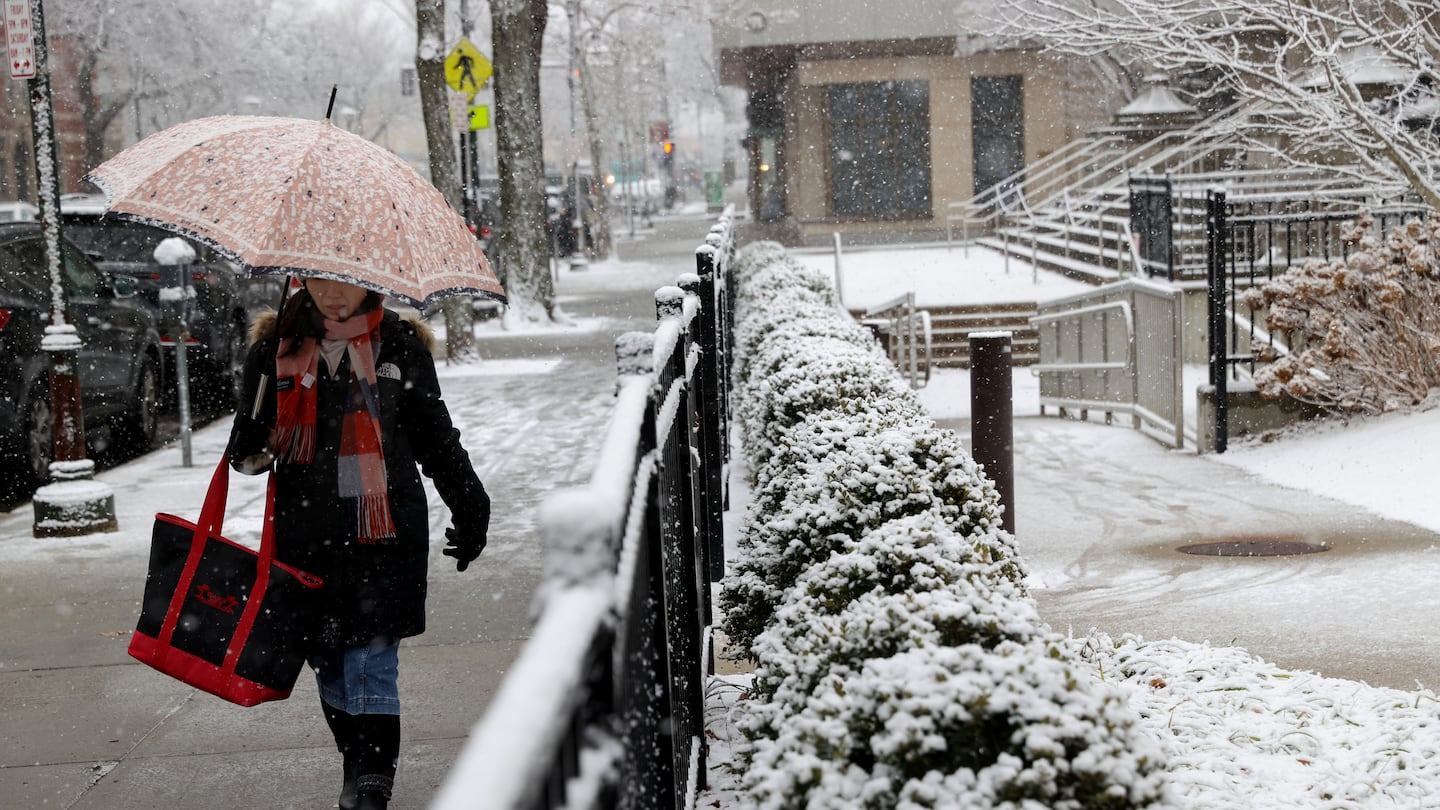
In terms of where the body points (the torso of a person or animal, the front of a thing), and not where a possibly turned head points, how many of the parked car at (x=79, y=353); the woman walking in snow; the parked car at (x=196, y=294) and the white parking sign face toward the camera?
2

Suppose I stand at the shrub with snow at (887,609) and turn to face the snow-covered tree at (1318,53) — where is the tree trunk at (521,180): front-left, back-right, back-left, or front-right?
front-left

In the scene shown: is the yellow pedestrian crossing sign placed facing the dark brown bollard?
yes

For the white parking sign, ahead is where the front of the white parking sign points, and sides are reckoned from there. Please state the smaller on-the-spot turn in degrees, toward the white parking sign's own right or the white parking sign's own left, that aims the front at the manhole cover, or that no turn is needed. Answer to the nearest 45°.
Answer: approximately 45° to the white parking sign's own left

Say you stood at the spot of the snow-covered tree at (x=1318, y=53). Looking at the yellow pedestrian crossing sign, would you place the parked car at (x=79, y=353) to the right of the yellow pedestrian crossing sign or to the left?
left

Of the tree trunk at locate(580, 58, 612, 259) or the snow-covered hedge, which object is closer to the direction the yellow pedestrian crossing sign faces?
the snow-covered hedge

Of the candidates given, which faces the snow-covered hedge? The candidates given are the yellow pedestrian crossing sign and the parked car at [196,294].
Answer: the yellow pedestrian crossing sign

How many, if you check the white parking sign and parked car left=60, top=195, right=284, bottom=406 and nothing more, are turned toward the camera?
1

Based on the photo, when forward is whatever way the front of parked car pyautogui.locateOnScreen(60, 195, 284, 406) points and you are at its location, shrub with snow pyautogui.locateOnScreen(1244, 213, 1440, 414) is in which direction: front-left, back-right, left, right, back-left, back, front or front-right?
right

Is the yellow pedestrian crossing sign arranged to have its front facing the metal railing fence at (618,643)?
yes

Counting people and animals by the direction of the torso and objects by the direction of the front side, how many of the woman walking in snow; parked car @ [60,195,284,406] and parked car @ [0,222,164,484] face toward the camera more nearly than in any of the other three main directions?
1

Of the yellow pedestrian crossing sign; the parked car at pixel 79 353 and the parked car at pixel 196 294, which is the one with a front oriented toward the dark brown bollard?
the yellow pedestrian crossing sign

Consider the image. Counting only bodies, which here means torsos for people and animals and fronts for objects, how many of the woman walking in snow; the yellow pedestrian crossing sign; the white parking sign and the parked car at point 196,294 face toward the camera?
3

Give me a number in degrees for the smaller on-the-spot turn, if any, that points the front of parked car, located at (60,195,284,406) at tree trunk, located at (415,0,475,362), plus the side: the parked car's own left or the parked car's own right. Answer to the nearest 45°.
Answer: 0° — it already faces it

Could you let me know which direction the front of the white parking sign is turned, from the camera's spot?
facing the viewer

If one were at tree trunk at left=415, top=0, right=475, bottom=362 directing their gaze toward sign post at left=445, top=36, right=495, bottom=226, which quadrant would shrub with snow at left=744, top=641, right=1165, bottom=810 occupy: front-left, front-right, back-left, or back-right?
back-right

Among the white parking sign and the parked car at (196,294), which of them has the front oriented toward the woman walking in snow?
the white parking sign

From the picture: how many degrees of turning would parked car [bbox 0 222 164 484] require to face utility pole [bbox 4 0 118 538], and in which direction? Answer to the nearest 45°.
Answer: approximately 135° to its right

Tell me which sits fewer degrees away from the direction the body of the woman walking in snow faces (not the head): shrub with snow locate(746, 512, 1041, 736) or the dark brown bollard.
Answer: the shrub with snow

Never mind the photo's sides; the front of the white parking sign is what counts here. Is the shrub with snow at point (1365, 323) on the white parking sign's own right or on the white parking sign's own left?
on the white parking sign's own left
